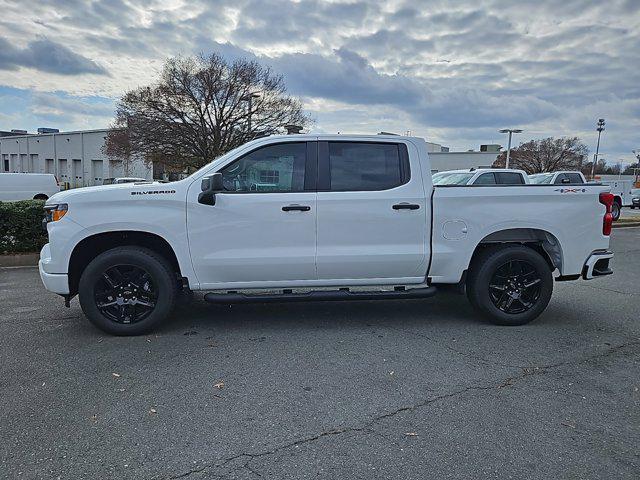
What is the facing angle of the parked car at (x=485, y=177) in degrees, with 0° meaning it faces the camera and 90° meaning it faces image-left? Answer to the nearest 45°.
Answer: approximately 45°

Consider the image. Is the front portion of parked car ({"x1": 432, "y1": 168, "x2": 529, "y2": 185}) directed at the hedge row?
yes

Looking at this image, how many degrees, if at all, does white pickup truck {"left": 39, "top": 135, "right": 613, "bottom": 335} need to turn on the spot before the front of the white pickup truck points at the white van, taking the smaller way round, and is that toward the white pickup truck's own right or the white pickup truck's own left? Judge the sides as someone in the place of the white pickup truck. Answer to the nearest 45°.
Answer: approximately 45° to the white pickup truck's own right

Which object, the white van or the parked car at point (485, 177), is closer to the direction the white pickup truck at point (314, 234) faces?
the white van

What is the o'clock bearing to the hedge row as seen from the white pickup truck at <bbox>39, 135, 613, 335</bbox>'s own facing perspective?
The hedge row is roughly at 1 o'clock from the white pickup truck.

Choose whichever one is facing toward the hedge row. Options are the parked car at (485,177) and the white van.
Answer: the parked car

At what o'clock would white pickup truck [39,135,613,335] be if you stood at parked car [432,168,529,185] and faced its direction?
The white pickup truck is roughly at 11 o'clock from the parked car.

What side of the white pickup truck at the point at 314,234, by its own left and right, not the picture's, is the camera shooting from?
left

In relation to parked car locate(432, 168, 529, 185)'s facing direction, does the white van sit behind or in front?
in front

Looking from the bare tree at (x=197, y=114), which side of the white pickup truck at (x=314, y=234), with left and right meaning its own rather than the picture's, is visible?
right

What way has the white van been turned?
to the viewer's left

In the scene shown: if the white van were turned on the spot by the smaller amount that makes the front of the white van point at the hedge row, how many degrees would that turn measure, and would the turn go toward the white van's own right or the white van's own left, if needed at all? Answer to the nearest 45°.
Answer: approximately 90° to the white van's own left

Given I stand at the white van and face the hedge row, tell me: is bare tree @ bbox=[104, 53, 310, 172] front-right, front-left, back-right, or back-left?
back-left
